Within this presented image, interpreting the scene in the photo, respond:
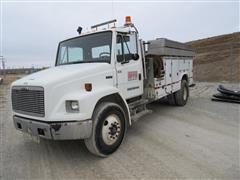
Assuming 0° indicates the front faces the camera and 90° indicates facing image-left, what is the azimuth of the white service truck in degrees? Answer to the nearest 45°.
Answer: approximately 45°
